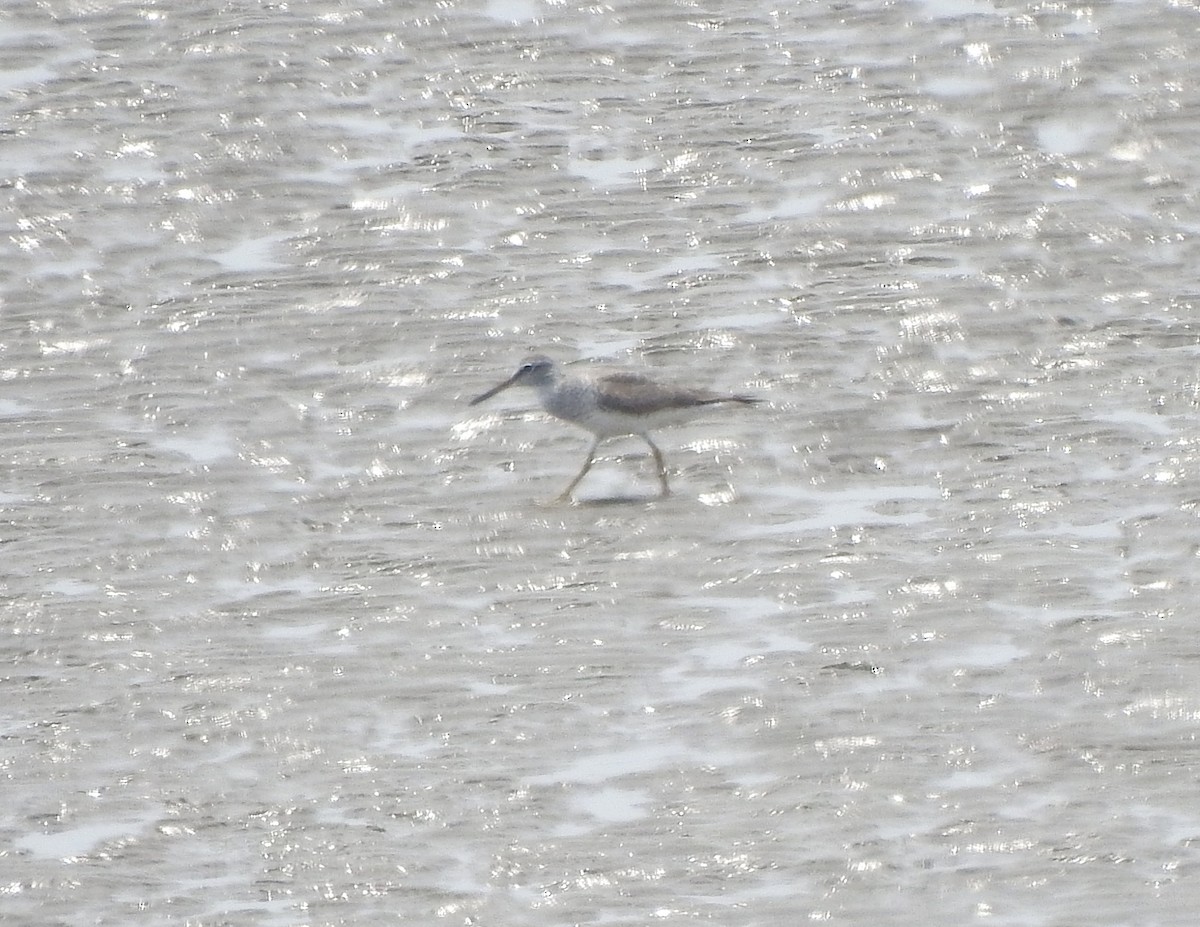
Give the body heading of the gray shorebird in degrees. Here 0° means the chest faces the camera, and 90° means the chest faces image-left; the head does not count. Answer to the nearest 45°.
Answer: approximately 90°
